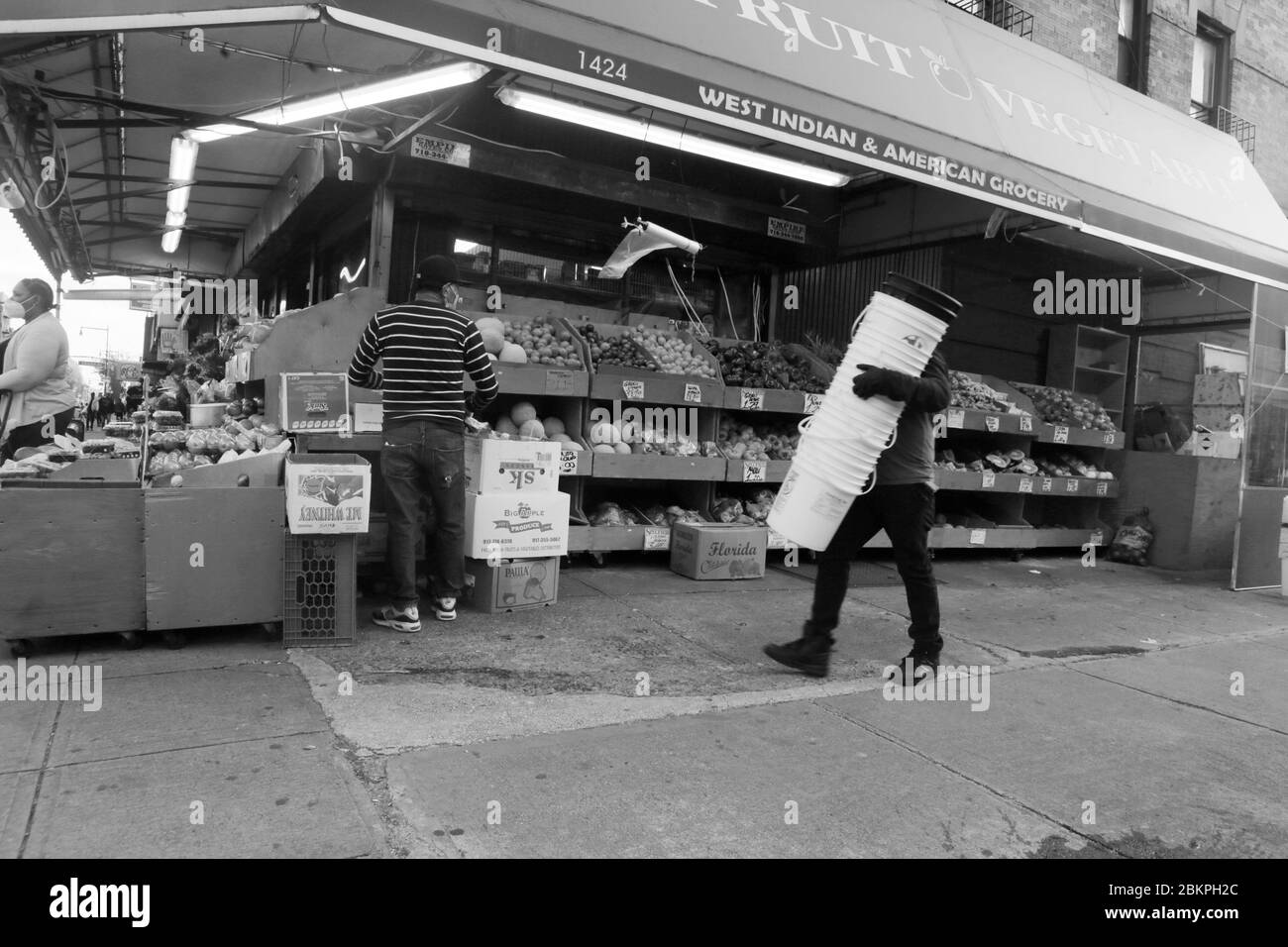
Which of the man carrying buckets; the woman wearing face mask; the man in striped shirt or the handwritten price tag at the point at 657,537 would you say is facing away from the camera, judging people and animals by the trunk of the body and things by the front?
the man in striped shirt

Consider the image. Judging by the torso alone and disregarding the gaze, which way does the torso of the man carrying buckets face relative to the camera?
to the viewer's left

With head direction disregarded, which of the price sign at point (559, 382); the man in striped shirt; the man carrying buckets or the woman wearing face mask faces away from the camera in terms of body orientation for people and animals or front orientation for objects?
the man in striped shirt

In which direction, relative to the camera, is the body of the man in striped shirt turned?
away from the camera

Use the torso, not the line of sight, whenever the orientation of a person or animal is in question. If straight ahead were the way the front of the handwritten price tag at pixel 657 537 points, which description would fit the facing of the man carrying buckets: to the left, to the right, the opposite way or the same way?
to the right

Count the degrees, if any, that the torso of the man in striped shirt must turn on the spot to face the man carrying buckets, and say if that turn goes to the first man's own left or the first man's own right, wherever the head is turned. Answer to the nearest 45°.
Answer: approximately 135° to the first man's own right

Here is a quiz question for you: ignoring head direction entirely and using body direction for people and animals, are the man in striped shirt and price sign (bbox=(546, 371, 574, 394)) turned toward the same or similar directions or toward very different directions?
very different directions

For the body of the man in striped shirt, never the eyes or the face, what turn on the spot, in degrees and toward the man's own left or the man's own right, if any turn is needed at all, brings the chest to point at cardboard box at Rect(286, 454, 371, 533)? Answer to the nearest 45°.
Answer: approximately 135° to the man's own left

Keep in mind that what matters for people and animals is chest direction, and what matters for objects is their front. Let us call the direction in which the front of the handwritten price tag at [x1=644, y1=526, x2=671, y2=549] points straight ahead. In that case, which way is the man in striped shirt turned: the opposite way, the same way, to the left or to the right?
the opposite way
